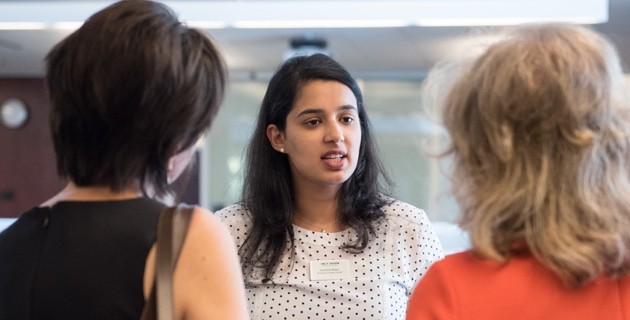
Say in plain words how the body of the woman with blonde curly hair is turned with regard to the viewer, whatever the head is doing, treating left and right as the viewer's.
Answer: facing away from the viewer and to the left of the viewer

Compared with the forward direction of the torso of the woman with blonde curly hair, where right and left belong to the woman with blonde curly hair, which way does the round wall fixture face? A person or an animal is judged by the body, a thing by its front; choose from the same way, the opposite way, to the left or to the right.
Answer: the opposite way

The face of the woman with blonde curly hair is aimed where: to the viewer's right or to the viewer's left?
to the viewer's left

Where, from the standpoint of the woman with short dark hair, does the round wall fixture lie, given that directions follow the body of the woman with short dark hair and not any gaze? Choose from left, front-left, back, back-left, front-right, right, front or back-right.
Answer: front-left

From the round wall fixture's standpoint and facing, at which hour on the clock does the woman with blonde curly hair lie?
The woman with blonde curly hair is roughly at 12 o'clock from the round wall fixture.

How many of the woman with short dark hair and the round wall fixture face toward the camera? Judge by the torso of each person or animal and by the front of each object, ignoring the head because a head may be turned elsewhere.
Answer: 1

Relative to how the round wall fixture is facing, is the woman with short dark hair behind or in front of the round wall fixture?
in front

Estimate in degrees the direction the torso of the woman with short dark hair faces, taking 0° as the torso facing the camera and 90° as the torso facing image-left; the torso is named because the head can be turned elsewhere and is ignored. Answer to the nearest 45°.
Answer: approximately 225°

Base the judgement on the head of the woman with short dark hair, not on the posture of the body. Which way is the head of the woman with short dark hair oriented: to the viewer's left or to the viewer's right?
to the viewer's right

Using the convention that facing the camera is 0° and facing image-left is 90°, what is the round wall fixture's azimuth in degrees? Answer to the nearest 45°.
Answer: approximately 0°
